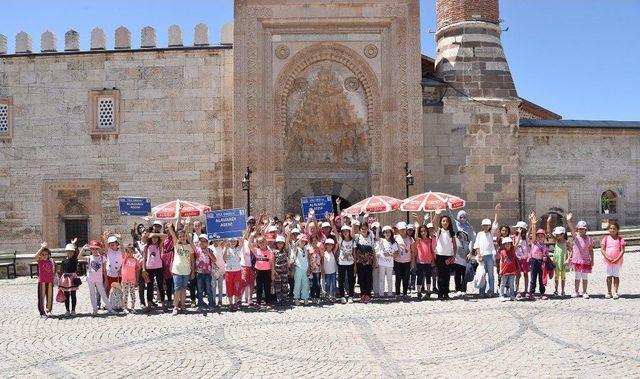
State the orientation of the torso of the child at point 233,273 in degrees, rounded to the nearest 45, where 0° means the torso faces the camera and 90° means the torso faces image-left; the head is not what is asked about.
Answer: approximately 0°

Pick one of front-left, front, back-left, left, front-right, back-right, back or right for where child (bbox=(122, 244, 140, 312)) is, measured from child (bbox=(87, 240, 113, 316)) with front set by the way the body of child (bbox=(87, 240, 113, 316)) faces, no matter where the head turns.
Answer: left

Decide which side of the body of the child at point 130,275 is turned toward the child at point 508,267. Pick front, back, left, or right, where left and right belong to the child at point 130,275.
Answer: left

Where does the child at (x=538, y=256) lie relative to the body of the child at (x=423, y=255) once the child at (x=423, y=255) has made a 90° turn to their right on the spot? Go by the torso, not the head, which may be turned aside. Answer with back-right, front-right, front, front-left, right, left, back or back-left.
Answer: back

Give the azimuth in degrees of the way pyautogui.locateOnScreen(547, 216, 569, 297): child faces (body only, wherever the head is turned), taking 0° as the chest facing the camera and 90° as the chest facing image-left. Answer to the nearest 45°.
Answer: approximately 0°

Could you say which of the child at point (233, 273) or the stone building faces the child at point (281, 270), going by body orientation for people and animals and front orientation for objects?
the stone building

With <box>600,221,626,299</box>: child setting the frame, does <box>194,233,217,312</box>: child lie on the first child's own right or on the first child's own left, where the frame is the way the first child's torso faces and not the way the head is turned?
on the first child's own right

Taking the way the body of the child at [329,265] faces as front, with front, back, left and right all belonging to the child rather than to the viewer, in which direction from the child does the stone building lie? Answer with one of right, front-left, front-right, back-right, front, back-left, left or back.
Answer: back

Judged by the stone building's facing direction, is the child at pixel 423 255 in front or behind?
in front

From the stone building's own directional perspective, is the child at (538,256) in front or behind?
in front
